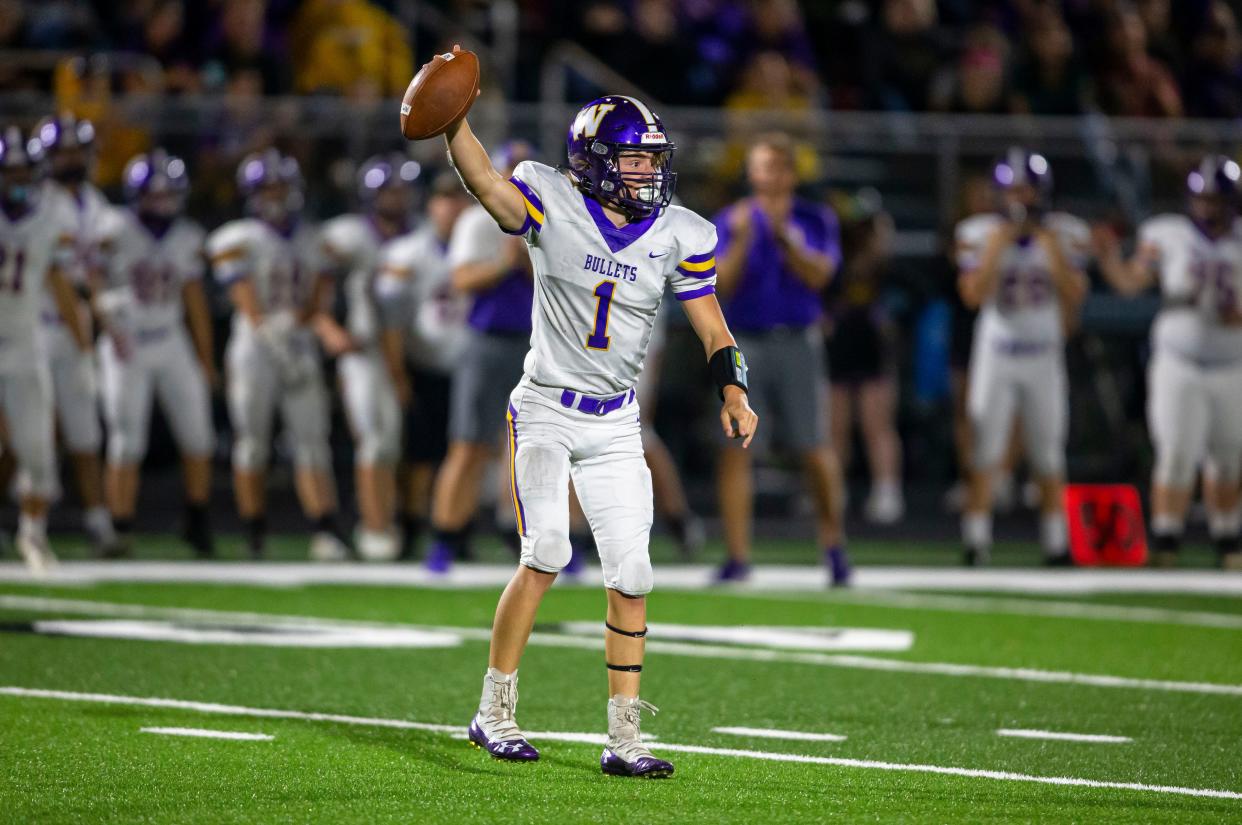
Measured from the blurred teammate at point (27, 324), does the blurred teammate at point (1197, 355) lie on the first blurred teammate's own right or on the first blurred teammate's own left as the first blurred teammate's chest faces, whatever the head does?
on the first blurred teammate's own left

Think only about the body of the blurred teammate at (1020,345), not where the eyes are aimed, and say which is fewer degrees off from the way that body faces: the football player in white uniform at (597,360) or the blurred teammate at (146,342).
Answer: the football player in white uniform

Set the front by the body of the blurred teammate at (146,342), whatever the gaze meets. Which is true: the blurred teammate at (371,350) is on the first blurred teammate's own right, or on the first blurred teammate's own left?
on the first blurred teammate's own left

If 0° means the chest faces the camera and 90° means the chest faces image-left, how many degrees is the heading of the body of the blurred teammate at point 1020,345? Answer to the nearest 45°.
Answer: approximately 0°

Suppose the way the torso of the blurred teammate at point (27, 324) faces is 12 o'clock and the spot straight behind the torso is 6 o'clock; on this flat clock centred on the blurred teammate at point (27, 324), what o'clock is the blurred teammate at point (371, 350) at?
the blurred teammate at point (371, 350) is roughly at 8 o'clock from the blurred teammate at point (27, 324).

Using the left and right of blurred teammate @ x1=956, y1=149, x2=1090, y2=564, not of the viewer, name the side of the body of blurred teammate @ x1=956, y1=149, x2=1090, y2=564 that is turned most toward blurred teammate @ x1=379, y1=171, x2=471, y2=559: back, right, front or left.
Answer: right

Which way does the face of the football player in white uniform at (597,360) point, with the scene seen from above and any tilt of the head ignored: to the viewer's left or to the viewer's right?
to the viewer's right

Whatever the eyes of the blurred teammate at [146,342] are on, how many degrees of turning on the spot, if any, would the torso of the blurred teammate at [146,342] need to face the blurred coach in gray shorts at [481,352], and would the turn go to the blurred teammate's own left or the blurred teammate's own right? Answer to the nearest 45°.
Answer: approximately 45° to the blurred teammate's own left

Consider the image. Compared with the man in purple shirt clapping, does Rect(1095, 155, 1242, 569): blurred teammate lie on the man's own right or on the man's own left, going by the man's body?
on the man's own left
